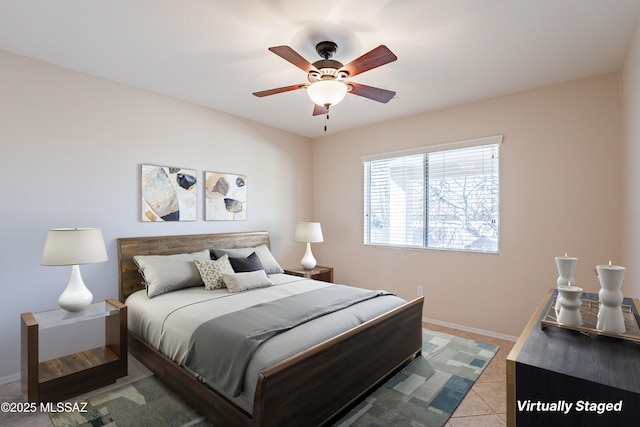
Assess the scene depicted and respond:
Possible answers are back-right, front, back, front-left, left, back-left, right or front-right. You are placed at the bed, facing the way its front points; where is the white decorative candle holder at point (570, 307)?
front

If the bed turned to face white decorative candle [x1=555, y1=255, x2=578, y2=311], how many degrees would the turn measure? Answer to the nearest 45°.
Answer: approximately 45° to its left

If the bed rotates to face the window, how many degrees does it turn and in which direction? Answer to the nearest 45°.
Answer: approximately 90° to its left

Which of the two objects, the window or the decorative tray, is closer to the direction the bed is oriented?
the decorative tray

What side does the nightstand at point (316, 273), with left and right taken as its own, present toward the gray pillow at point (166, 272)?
right

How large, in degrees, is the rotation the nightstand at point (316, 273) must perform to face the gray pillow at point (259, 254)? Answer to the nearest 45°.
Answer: approximately 90° to its right

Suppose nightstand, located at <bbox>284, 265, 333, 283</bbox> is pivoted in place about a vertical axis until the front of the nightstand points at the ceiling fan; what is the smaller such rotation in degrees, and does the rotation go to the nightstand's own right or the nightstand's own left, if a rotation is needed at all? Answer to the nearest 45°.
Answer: approximately 45° to the nightstand's own right

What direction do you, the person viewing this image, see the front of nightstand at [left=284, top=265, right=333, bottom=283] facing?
facing the viewer and to the right of the viewer

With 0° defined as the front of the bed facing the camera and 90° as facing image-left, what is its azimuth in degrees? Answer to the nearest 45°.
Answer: approximately 315°

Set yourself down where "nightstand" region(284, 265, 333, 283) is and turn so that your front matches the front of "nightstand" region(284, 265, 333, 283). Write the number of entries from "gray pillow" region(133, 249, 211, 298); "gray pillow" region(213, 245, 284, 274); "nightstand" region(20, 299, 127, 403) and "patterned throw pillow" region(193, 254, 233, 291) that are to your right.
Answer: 4

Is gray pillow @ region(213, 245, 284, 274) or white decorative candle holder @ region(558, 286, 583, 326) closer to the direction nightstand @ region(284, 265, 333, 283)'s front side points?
the white decorative candle holder

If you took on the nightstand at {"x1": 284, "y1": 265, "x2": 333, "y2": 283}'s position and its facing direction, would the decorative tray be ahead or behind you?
ahead
